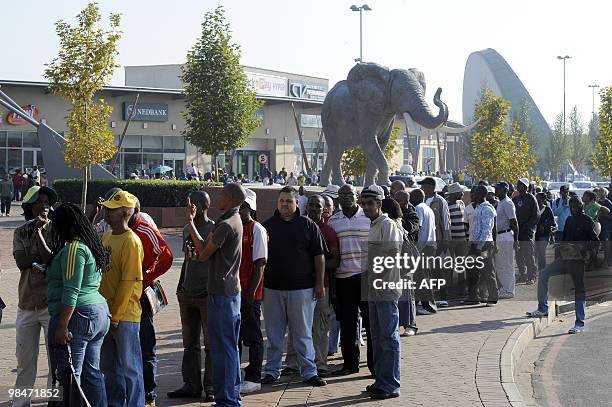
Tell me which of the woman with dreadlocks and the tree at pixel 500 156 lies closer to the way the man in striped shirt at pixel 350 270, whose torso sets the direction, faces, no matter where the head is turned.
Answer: the woman with dreadlocks

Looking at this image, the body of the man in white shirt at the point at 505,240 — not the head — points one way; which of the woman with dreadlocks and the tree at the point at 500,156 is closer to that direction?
the woman with dreadlocks

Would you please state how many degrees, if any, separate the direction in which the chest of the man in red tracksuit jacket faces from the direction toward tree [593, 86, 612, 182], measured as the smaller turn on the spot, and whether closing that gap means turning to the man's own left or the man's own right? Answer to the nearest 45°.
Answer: approximately 135° to the man's own right

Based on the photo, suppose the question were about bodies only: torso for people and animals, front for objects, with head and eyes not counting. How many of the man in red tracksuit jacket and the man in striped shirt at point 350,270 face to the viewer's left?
1

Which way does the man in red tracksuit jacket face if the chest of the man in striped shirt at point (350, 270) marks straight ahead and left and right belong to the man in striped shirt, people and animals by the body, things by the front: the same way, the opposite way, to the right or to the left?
to the right

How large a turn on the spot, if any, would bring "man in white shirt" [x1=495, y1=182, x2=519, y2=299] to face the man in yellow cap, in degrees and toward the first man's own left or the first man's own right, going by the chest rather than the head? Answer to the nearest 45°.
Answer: approximately 45° to the first man's own left

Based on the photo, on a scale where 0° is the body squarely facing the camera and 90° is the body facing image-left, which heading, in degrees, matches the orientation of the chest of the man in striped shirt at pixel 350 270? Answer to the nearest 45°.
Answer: approximately 0°

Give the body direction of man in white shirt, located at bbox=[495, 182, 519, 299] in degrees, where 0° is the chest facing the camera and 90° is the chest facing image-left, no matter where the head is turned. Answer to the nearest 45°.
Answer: approximately 45°

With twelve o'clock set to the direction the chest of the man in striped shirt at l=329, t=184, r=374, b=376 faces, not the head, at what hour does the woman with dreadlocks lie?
The woman with dreadlocks is roughly at 1 o'clock from the man in striped shirt.

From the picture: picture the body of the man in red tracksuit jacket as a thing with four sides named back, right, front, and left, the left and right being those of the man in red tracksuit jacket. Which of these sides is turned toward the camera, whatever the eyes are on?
left
